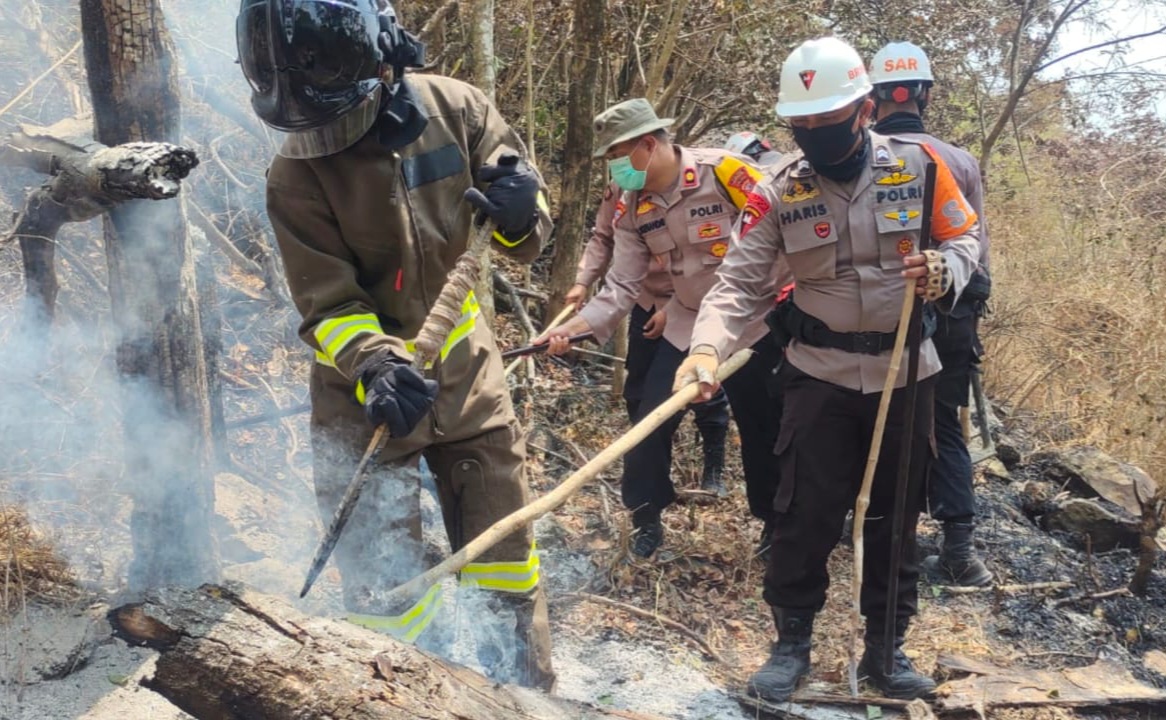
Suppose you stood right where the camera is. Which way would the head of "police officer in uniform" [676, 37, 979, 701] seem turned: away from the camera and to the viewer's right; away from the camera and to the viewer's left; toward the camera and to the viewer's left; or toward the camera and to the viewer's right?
toward the camera and to the viewer's left

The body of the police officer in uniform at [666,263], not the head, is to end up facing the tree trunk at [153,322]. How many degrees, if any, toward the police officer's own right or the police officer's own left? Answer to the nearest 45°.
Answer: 0° — they already face it

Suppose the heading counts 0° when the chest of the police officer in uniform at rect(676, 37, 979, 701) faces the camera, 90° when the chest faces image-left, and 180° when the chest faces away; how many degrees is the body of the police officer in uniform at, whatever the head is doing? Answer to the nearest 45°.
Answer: approximately 0°

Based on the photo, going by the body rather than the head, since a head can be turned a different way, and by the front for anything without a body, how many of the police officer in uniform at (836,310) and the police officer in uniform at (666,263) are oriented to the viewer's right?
0

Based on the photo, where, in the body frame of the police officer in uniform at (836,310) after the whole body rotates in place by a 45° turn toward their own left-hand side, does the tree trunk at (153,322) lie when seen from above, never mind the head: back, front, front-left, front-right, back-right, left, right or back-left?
back-right

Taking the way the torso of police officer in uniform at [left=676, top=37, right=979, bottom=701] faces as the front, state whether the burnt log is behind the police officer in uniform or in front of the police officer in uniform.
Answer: in front

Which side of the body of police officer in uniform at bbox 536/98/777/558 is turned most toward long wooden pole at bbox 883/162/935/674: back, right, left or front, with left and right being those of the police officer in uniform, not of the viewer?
left

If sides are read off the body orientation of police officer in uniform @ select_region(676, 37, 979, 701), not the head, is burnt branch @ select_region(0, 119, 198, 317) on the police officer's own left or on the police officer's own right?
on the police officer's own right

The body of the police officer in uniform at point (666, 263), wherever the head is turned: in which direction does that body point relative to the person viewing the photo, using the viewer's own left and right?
facing the viewer and to the left of the viewer

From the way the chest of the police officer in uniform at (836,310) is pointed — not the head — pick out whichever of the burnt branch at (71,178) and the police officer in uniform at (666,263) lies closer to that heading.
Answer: the burnt branch
